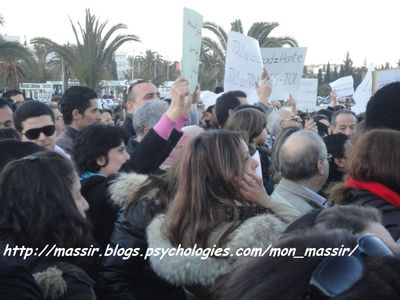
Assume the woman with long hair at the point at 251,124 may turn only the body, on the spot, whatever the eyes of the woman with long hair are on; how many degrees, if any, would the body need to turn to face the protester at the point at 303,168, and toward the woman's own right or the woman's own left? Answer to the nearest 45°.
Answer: approximately 90° to the woman's own right

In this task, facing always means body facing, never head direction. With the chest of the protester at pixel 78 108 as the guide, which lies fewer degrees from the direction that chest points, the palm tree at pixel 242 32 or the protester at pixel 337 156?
the protester

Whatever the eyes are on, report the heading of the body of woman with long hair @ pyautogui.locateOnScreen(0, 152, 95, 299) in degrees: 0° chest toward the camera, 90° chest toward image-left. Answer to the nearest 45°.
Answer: approximately 225°
